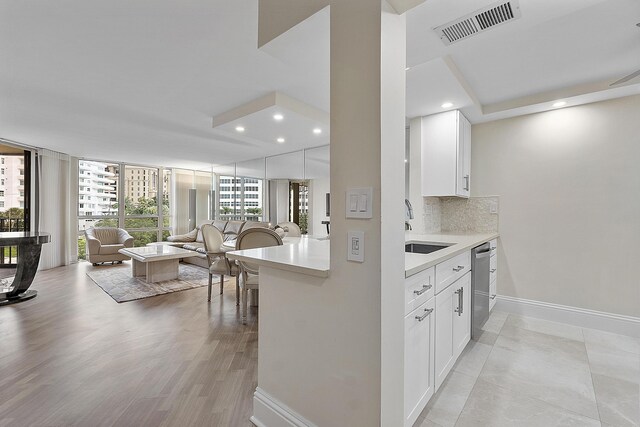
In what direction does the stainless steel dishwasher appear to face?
to the viewer's right

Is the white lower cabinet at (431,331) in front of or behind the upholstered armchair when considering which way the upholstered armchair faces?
in front

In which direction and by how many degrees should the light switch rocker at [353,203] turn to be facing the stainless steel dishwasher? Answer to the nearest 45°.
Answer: approximately 135° to its left

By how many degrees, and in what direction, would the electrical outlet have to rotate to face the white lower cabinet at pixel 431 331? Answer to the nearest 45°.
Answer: approximately 135° to its left

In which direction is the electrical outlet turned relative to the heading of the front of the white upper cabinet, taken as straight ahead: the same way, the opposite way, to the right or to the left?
to the right

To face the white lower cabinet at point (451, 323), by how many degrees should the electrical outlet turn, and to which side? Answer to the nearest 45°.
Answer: approximately 135° to its left

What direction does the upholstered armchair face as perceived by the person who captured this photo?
facing the viewer and to the right of the viewer

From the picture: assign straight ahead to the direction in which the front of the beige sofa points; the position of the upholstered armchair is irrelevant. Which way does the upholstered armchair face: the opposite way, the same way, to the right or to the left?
to the left

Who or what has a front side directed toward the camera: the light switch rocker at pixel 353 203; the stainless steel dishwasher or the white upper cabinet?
the light switch rocker

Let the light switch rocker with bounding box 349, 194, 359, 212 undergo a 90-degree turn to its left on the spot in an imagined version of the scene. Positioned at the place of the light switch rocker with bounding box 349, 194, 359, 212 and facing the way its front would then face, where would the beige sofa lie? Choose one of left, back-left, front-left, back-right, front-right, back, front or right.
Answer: back-left

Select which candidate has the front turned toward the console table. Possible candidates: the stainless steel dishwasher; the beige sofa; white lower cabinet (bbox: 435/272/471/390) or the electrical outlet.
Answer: the beige sofa

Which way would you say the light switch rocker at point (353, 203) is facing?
toward the camera

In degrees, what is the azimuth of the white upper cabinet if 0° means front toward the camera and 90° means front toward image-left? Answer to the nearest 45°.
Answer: approximately 270°
